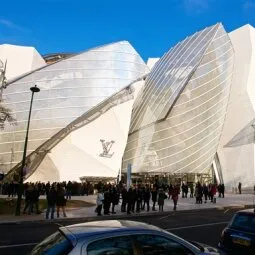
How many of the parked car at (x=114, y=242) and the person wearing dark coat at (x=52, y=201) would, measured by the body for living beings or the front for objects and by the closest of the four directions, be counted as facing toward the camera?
0

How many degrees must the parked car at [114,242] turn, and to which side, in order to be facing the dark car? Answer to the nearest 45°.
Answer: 0° — it already faces it

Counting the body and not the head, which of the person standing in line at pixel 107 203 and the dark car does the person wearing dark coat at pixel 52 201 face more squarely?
the person standing in line

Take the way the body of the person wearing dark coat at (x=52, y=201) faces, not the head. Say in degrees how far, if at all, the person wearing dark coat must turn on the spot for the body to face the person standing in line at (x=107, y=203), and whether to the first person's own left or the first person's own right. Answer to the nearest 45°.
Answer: approximately 45° to the first person's own right

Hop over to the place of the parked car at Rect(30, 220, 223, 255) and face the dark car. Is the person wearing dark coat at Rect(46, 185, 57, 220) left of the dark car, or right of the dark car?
left

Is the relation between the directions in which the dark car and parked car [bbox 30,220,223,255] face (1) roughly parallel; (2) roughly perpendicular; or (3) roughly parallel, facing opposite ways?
roughly parallel

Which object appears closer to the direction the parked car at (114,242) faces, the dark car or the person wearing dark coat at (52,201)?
the dark car

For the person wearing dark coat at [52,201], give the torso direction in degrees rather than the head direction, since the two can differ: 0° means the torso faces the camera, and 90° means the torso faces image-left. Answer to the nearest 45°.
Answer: approximately 180°
